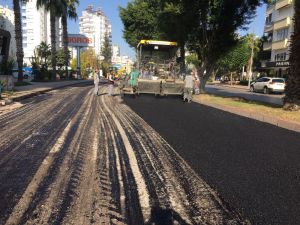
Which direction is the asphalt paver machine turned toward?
away from the camera

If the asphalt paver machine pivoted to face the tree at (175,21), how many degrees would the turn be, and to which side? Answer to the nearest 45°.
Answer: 0° — it already faces it

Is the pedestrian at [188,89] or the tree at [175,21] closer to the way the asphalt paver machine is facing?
the tree

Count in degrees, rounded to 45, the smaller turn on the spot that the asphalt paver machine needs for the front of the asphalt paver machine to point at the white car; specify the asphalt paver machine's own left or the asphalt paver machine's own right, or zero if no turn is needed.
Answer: approximately 45° to the asphalt paver machine's own right

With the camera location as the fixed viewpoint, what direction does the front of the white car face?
facing away from the viewer and to the left of the viewer

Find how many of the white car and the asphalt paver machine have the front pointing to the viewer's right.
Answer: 0
